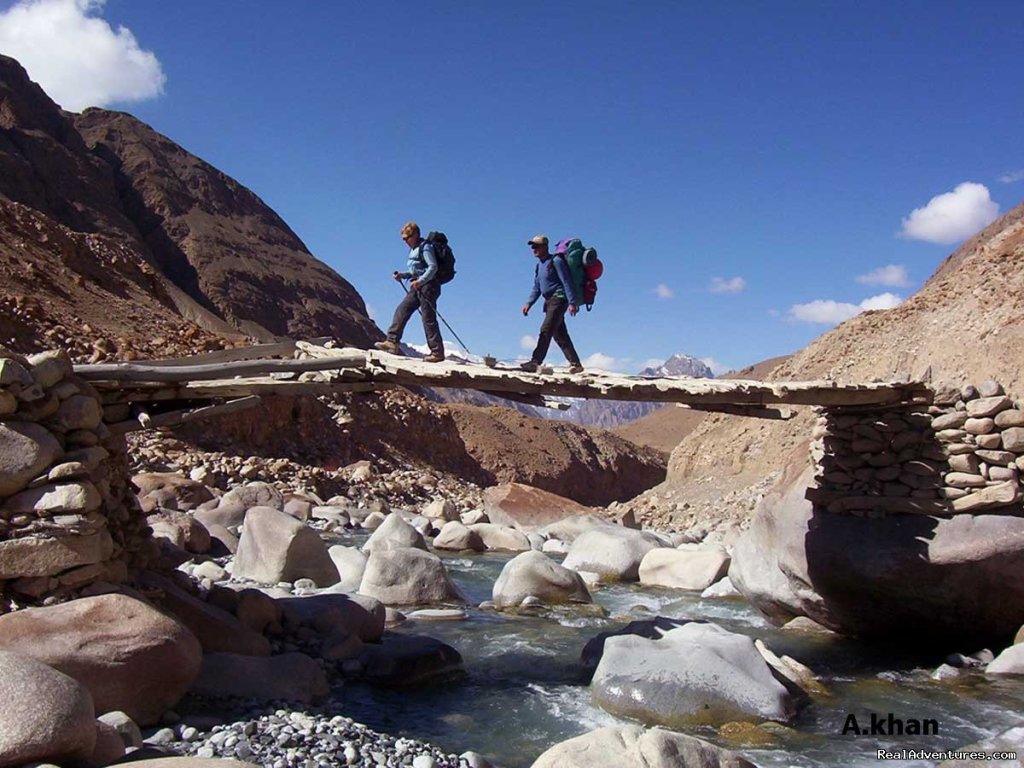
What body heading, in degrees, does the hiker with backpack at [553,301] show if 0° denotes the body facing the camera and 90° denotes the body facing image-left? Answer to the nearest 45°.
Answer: approximately 90°

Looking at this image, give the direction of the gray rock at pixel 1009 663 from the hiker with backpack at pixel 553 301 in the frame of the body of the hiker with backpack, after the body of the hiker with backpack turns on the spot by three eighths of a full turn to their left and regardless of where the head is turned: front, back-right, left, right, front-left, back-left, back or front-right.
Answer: front-left

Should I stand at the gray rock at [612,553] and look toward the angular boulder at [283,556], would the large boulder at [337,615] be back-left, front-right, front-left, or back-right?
front-left

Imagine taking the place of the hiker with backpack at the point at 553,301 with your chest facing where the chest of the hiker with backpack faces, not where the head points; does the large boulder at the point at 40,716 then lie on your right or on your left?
on your left

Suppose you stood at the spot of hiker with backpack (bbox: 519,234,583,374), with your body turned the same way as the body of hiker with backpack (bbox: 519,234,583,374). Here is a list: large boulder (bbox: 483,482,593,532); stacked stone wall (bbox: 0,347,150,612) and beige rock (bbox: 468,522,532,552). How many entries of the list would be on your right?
2

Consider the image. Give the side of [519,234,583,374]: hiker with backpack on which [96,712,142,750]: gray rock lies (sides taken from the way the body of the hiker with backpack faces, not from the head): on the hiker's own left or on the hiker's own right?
on the hiker's own left

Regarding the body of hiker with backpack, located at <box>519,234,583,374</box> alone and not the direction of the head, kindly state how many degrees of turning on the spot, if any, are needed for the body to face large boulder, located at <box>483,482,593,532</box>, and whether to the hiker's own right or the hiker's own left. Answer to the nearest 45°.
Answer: approximately 90° to the hiker's own right

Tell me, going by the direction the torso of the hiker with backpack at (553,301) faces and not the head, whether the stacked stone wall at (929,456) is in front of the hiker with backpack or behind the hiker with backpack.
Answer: behind

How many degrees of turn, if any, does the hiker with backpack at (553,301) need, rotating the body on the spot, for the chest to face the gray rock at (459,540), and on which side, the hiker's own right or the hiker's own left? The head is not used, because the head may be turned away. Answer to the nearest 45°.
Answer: approximately 90° to the hiker's own right

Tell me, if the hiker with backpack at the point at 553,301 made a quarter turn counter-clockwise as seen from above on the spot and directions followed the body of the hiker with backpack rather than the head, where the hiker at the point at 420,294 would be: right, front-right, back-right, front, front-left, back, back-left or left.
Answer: right
